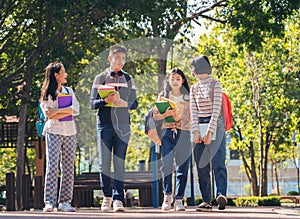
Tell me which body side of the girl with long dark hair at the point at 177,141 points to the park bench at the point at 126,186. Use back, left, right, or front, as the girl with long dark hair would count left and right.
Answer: back

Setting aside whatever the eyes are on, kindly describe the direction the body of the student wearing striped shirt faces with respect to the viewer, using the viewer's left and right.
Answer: facing the viewer and to the left of the viewer

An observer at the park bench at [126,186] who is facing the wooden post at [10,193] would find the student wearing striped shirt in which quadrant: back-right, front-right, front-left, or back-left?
back-left

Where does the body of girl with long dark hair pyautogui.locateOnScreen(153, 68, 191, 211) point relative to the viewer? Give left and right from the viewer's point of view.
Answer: facing the viewer

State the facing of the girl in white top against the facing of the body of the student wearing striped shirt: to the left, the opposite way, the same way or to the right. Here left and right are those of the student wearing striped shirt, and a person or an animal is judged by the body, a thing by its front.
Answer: to the left

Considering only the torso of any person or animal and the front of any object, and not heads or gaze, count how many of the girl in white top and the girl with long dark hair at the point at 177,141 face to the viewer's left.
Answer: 0

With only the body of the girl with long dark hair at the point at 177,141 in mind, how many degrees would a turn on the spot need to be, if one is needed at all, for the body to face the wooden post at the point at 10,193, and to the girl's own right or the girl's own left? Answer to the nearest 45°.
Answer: approximately 135° to the girl's own right

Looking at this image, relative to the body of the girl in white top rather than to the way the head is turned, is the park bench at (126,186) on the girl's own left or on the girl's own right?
on the girl's own left

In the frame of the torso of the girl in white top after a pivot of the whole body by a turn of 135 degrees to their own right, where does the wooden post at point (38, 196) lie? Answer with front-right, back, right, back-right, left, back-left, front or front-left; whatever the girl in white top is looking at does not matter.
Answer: right

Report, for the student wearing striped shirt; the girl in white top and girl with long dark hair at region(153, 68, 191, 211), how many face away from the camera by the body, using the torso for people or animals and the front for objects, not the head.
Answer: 0

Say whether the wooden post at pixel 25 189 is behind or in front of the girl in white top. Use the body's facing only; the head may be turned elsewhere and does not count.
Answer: behind

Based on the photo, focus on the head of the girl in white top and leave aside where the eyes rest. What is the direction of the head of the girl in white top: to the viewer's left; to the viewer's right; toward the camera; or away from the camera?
to the viewer's right

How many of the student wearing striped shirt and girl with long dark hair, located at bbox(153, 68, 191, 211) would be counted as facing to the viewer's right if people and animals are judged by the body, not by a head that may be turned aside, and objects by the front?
0
